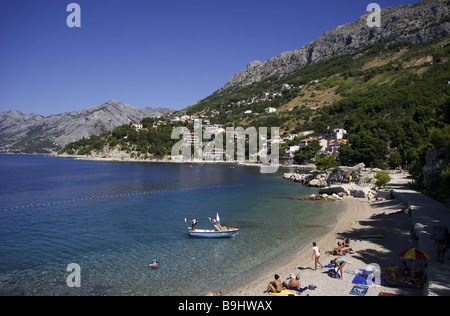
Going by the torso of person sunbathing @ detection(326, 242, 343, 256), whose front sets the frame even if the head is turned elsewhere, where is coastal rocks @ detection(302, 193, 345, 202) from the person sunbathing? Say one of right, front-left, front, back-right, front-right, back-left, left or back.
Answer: right

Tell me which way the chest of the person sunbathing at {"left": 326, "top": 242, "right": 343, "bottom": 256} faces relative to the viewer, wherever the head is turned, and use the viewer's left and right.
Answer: facing to the left of the viewer

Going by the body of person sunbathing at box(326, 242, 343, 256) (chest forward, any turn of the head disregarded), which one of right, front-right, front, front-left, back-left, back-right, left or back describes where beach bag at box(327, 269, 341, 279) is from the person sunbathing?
left

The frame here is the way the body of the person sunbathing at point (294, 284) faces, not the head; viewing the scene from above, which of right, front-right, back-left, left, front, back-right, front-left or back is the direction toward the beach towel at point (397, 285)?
back

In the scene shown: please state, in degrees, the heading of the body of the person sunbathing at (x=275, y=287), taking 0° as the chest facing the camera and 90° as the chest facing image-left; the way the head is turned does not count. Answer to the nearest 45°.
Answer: approximately 90°

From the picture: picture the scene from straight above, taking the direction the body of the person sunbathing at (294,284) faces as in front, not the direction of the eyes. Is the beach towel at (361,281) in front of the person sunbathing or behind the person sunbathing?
behind

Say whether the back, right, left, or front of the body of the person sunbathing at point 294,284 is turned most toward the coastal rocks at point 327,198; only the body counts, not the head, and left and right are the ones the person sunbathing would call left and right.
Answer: right

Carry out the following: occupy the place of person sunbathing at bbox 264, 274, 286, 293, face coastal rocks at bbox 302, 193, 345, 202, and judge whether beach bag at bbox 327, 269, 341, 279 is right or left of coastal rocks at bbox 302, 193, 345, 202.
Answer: right

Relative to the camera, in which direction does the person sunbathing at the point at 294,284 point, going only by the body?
to the viewer's left

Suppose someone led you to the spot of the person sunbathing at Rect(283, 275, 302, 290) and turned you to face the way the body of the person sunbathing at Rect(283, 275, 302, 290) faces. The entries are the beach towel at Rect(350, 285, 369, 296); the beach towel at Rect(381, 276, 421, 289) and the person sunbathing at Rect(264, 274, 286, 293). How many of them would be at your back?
2
